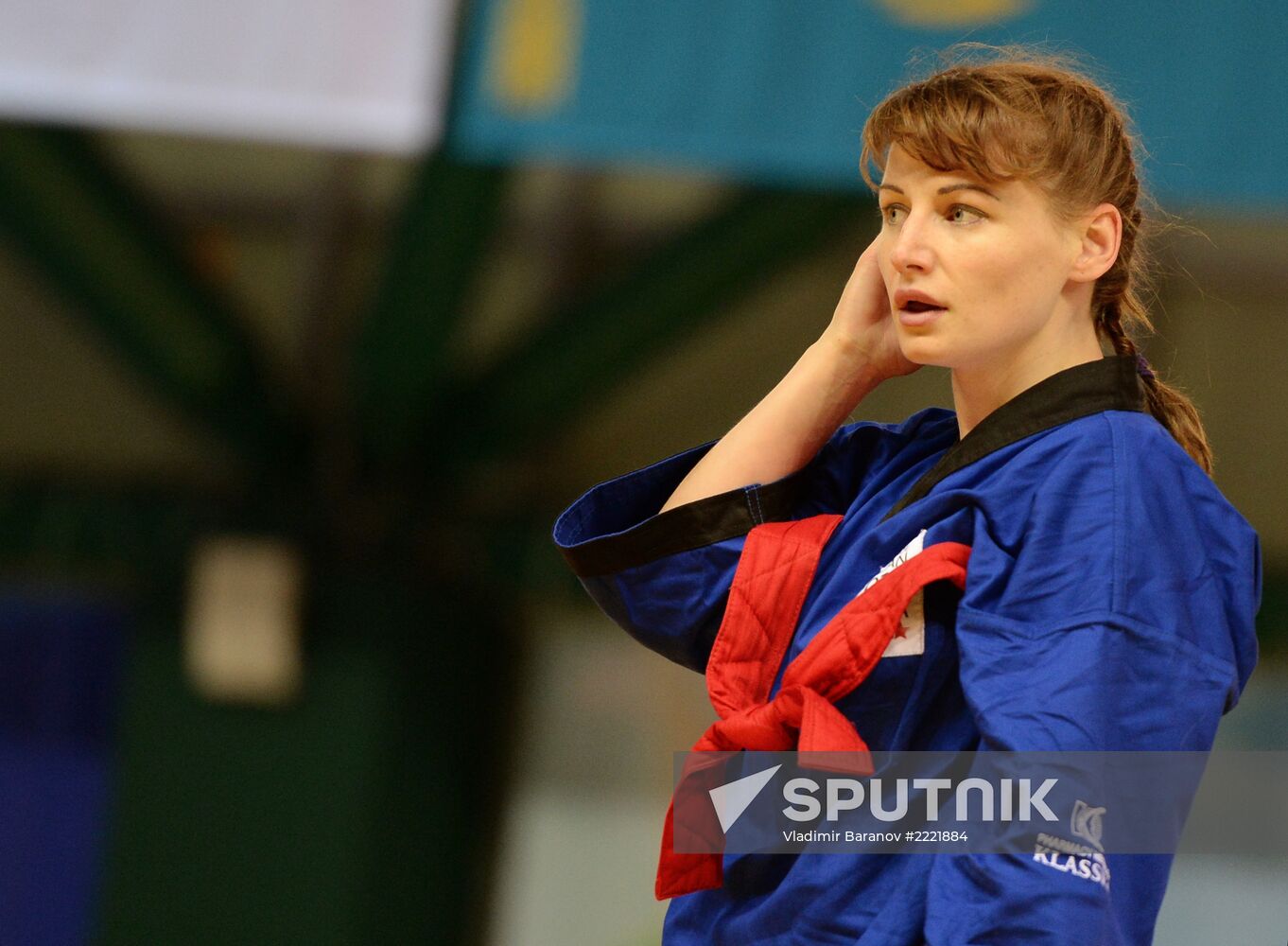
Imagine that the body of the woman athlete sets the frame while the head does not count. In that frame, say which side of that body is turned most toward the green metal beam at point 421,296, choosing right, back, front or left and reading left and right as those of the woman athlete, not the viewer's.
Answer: right

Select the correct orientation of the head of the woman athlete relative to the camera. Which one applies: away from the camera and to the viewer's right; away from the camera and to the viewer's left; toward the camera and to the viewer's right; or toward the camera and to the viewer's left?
toward the camera and to the viewer's left

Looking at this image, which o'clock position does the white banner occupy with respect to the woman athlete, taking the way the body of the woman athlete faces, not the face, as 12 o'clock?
The white banner is roughly at 3 o'clock from the woman athlete.

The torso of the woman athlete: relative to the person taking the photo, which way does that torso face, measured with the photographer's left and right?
facing the viewer and to the left of the viewer

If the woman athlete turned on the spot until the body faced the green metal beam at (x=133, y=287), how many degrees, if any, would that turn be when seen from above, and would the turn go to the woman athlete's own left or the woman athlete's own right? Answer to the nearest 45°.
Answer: approximately 90° to the woman athlete's own right

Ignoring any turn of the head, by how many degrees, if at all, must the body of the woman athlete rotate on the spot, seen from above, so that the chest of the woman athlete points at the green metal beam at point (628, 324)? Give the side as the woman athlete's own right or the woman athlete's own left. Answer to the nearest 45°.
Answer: approximately 135° to the woman athlete's own right
